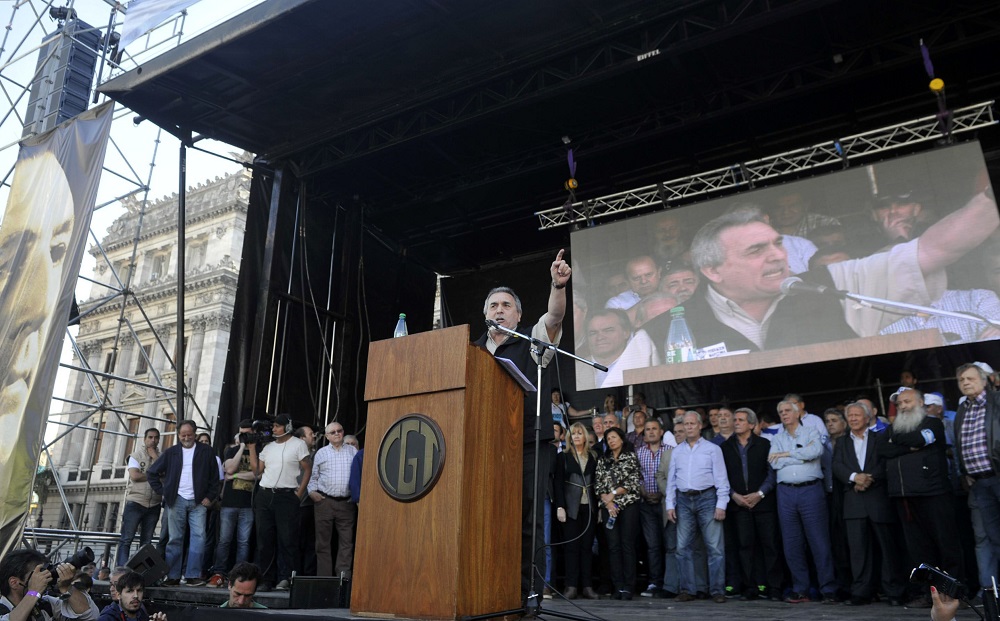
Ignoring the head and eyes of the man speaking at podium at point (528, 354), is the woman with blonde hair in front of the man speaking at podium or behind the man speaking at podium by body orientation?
behind

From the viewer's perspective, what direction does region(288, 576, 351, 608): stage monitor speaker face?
away from the camera

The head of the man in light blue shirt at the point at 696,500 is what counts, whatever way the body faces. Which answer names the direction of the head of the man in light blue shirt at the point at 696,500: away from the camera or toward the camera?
toward the camera

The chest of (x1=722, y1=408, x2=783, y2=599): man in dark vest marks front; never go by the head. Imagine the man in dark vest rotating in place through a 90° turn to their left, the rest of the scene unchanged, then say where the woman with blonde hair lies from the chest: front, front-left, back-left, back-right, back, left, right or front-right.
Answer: back-right

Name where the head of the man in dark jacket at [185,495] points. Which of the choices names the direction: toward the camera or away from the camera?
toward the camera

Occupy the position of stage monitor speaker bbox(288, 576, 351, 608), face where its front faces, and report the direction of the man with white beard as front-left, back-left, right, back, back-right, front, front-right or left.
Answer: right

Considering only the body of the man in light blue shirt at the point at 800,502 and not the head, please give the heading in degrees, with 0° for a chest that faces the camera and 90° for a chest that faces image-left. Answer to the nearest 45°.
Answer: approximately 45°

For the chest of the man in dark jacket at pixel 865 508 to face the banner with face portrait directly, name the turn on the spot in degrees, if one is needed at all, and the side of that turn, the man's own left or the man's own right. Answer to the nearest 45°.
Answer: approximately 45° to the man's own right

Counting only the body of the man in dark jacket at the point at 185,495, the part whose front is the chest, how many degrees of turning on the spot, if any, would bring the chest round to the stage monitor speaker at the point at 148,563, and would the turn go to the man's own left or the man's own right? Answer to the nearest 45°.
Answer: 0° — they already face it

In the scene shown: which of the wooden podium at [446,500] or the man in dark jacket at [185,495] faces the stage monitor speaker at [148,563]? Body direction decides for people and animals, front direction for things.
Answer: the man in dark jacket

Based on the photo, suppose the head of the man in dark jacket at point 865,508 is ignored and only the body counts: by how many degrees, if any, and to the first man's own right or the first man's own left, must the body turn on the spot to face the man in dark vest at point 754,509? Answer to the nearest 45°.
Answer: approximately 45° to the first man's own right

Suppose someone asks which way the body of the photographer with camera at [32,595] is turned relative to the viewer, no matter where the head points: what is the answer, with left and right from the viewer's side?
facing to the right of the viewer

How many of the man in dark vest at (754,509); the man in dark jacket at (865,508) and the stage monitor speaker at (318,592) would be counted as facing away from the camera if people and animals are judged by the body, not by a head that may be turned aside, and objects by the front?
1

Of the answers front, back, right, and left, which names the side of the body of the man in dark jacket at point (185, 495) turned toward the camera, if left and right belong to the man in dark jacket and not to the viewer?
front

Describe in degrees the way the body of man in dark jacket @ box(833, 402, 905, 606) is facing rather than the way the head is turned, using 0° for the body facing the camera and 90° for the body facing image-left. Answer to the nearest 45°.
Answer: approximately 45°

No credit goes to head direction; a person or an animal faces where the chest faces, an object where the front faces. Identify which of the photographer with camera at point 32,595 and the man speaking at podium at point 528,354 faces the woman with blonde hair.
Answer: the photographer with camera
